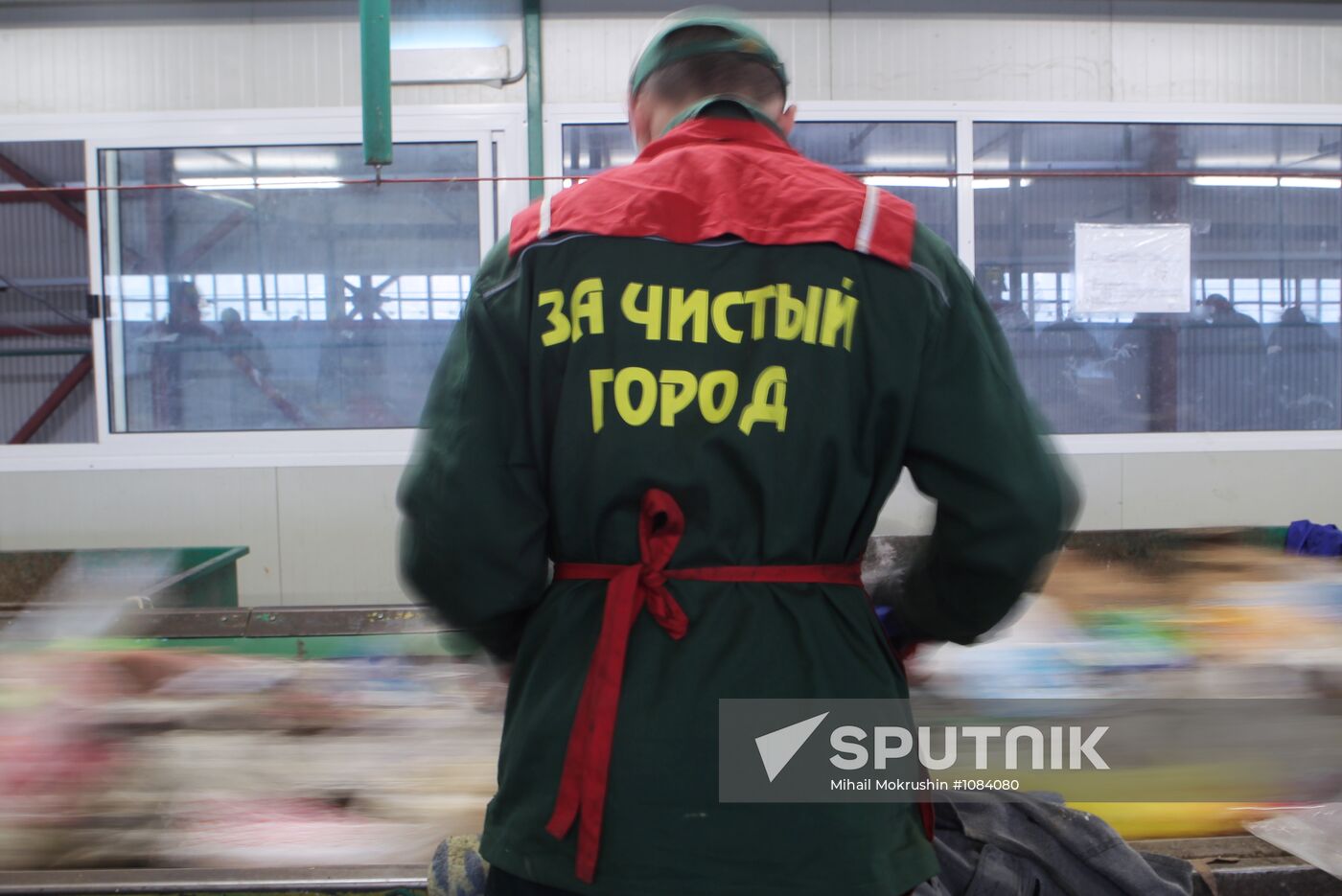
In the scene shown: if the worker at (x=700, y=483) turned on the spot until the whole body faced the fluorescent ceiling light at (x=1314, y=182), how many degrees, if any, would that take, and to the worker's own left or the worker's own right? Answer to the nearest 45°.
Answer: approximately 45° to the worker's own right

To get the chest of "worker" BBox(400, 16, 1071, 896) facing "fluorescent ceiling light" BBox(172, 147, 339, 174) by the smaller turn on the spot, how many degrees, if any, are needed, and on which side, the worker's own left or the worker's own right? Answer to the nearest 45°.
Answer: approximately 45° to the worker's own left

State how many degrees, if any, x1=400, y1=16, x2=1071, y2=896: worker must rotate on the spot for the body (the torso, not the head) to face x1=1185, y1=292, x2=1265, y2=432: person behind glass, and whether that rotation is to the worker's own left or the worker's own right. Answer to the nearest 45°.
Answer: approximately 45° to the worker's own right

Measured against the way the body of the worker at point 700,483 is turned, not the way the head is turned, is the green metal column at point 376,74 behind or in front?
in front

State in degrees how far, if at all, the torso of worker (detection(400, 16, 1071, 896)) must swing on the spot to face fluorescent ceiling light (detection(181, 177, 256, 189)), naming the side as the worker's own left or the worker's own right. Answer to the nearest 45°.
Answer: approximately 45° to the worker's own left

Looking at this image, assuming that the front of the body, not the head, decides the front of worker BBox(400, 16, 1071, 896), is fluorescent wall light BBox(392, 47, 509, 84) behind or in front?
in front

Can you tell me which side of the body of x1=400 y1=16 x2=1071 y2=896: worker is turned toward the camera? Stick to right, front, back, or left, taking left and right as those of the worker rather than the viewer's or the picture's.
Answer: back

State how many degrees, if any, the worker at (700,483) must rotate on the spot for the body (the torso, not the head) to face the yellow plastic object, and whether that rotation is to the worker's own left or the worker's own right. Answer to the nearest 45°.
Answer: approximately 45° to the worker's own right

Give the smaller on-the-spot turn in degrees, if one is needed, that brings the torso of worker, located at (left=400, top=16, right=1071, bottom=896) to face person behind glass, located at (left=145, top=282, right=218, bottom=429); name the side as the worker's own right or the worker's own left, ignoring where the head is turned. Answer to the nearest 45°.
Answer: approximately 45° to the worker's own left
